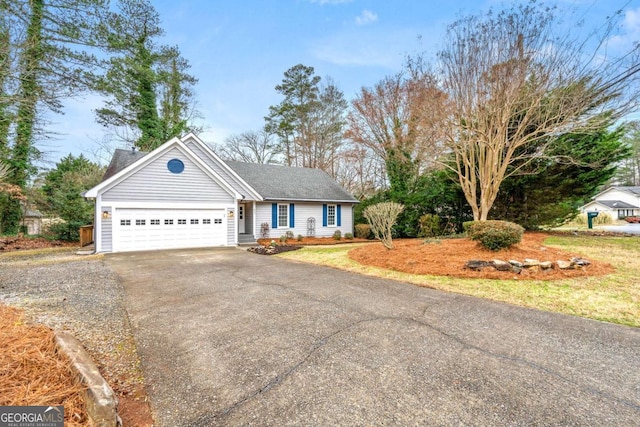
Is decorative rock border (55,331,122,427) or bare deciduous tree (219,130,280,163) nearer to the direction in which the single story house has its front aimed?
the decorative rock border

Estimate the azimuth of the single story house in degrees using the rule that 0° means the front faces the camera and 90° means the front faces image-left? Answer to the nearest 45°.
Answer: approximately 0°

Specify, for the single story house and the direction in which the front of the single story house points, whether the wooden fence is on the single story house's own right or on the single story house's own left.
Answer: on the single story house's own right

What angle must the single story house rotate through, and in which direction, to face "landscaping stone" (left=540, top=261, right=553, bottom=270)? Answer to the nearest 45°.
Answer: approximately 45° to its left

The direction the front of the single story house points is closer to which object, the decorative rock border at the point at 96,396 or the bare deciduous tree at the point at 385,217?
the decorative rock border

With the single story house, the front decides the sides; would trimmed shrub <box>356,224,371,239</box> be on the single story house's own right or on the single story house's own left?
on the single story house's own left

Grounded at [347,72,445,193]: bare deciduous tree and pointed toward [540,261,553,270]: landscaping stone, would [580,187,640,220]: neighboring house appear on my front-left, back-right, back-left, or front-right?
back-left

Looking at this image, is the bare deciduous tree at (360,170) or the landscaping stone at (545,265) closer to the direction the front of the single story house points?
the landscaping stone

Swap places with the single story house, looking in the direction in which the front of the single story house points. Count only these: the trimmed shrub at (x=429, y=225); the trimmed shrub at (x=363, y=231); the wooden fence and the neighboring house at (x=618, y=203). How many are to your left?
3

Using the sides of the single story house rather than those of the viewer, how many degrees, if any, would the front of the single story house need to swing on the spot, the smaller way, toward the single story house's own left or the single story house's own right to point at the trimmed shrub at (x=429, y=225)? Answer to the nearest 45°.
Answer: approximately 90° to the single story house's own left

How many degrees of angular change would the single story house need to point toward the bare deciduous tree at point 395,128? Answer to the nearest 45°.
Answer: approximately 90° to its left

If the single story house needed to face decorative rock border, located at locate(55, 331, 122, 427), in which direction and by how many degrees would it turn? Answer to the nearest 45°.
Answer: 0° — it already faces it

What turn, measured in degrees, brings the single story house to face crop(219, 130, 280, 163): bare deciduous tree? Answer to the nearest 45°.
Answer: approximately 180°

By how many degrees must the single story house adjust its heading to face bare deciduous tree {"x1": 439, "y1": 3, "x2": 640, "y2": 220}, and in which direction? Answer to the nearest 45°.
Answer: approximately 45° to its left

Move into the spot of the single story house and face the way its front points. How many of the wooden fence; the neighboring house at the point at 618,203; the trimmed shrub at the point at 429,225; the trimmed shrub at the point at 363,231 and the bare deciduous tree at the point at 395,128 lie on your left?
4
